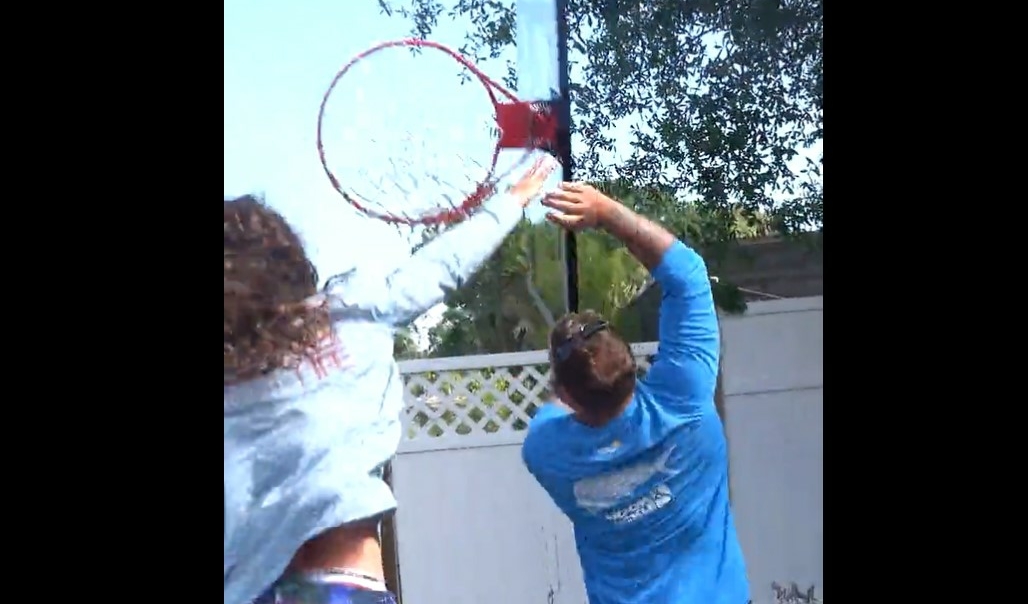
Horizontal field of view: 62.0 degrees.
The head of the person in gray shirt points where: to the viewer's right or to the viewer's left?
to the viewer's right

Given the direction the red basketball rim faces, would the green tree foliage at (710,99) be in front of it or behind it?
behind

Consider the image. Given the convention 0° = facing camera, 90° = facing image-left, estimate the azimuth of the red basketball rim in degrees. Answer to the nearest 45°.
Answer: approximately 90°
